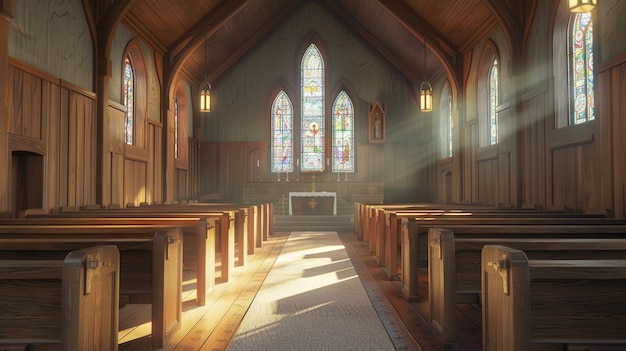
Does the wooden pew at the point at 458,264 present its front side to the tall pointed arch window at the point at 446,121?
yes

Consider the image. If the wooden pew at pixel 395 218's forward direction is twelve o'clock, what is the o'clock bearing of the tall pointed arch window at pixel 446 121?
The tall pointed arch window is roughly at 12 o'clock from the wooden pew.

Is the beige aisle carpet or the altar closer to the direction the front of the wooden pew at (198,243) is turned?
the altar

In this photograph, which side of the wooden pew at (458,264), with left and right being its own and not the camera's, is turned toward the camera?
back

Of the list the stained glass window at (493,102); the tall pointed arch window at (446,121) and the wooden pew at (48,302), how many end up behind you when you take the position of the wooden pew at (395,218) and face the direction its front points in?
1

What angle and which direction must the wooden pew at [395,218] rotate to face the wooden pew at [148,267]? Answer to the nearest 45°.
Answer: approximately 180°

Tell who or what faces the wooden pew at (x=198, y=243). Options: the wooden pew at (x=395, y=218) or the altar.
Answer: the altar

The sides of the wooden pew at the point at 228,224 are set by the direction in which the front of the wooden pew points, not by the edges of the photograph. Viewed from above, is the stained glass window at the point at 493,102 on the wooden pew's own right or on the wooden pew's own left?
on the wooden pew's own right

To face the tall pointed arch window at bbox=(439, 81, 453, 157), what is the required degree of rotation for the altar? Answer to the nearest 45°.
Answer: approximately 90° to its left

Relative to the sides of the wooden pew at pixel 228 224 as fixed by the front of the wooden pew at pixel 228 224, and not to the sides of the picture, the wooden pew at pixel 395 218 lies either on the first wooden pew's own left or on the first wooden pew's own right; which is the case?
on the first wooden pew's own right

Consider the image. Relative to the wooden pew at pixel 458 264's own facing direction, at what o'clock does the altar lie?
The altar is roughly at 11 o'clock from the wooden pew.

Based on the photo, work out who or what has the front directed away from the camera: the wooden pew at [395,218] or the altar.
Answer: the wooden pew

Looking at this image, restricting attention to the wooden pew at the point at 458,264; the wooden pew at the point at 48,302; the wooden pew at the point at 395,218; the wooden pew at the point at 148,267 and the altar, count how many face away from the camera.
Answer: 4

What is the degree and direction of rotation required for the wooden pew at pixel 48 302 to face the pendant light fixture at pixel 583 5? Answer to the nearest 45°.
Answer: approximately 90° to its right

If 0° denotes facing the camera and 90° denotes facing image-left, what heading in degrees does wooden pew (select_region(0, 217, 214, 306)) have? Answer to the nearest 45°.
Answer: approximately 180°

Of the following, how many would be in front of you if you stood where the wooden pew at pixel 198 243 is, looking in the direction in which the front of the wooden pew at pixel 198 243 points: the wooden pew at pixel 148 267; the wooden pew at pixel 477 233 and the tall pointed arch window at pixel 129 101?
1

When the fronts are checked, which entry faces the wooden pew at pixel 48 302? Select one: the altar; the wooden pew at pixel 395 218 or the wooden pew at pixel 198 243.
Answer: the altar
